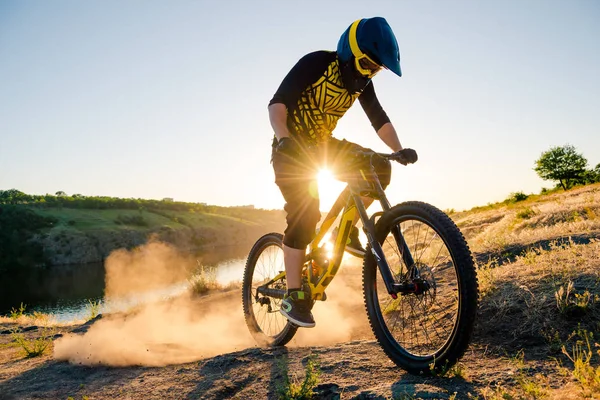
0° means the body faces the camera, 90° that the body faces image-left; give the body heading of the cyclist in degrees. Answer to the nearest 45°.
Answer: approximately 315°

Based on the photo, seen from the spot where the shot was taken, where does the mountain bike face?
facing the viewer and to the right of the viewer

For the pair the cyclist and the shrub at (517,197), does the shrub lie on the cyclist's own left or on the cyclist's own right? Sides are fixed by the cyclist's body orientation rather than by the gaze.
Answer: on the cyclist's own left

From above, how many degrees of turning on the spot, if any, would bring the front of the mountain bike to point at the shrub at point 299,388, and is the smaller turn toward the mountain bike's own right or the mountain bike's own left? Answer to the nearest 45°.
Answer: approximately 90° to the mountain bike's own right
